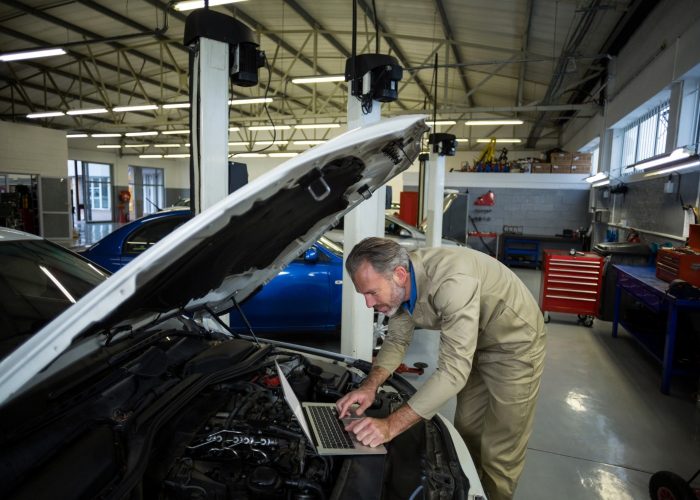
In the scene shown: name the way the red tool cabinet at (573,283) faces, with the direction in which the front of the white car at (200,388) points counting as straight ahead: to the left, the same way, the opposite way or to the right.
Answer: to the right

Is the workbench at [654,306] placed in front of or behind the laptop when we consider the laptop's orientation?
in front

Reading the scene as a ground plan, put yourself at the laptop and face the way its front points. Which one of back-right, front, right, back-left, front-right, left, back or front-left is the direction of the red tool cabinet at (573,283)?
front-left

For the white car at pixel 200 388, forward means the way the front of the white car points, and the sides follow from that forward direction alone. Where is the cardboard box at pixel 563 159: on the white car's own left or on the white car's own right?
on the white car's own left

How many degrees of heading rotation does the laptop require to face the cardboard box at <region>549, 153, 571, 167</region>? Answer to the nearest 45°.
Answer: approximately 45° to its left

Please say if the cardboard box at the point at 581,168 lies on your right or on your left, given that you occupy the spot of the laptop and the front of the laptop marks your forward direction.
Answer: on your left

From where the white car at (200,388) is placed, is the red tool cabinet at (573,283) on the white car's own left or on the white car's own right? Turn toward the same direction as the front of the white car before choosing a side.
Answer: on the white car's own left

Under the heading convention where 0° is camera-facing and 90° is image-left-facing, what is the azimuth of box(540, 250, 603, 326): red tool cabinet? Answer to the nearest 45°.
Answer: approximately 0°

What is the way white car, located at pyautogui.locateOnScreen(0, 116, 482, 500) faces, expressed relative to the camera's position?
facing the viewer and to the right of the viewer

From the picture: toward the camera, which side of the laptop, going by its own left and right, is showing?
right

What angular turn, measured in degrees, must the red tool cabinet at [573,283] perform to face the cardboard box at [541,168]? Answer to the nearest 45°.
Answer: approximately 180°

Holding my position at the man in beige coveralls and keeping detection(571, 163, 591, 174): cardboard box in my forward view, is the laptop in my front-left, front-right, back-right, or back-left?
back-left

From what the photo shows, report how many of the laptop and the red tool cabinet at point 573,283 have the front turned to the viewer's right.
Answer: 1

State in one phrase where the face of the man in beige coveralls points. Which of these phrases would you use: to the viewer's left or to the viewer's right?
to the viewer's left

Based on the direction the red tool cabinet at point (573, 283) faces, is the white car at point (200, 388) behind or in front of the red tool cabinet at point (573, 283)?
in front

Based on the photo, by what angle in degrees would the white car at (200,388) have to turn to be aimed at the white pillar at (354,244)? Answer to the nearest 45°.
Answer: approximately 90° to its left

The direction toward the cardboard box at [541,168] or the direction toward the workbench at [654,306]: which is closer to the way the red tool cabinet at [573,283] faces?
the workbench

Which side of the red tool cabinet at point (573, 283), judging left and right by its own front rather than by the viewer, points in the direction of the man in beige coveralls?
front
